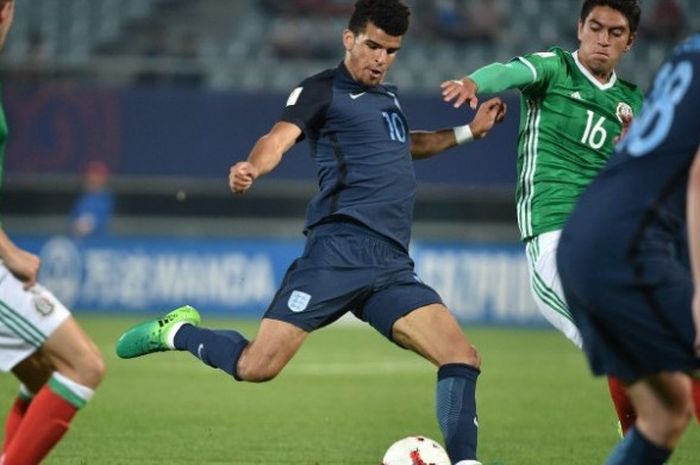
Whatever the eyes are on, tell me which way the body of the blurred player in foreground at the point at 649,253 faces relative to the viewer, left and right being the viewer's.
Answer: facing away from the viewer and to the right of the viewer

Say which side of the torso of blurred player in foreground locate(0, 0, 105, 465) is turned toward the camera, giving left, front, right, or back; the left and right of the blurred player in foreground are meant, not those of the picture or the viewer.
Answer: right

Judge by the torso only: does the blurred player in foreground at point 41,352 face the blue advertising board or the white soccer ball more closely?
the white soccer ball

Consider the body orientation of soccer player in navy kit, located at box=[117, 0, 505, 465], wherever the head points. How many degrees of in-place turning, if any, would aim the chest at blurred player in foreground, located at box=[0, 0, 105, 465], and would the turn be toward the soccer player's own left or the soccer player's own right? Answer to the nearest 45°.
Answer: approximately 90° to the soccer player's own right

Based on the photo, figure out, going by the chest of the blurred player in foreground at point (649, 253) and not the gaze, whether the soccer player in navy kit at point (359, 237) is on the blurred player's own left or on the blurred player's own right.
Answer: on the blurred player's own left

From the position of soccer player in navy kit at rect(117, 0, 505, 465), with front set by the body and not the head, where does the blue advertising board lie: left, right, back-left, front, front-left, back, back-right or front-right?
back-left

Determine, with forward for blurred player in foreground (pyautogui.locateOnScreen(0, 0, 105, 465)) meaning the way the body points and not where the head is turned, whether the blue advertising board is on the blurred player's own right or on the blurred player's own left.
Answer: on the blurred player's own left
